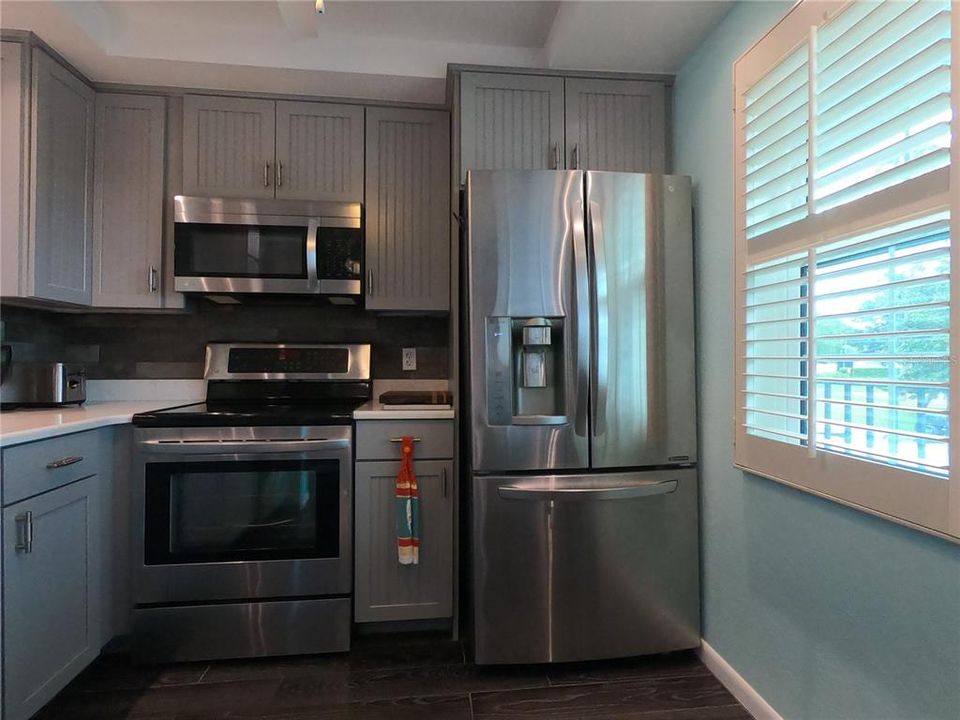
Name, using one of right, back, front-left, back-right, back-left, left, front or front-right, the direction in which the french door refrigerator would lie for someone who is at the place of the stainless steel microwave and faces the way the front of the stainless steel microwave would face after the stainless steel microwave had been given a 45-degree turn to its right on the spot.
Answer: left

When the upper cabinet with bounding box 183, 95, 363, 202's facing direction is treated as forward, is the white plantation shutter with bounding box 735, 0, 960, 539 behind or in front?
in front

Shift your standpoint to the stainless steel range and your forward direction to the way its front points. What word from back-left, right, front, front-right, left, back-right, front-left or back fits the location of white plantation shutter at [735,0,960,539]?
front-left

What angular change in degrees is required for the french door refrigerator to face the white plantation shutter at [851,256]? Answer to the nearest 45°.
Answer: approximately 45° to its left

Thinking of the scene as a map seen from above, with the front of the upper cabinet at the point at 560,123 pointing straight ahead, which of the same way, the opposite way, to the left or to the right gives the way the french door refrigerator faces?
the same way

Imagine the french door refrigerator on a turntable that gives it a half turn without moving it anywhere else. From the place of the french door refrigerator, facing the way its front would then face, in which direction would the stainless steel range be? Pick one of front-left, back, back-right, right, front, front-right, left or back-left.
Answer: left

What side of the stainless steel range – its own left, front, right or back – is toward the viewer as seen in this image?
front

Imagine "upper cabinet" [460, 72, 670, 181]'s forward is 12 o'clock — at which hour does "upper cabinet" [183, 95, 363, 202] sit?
"upper cabinet" [183, 95, 363, 202] is roughly at 3 o'clock from "upper cabinet" [460, 72, 670, 181].

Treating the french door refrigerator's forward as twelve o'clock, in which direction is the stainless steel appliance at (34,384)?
The stainless steel appliance is roughly at 3 o'clock from the french door refrigerator.

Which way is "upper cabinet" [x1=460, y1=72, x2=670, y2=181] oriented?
toward the camera

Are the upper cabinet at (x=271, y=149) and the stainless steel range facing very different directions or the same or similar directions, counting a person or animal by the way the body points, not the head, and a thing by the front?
same or similar directions
